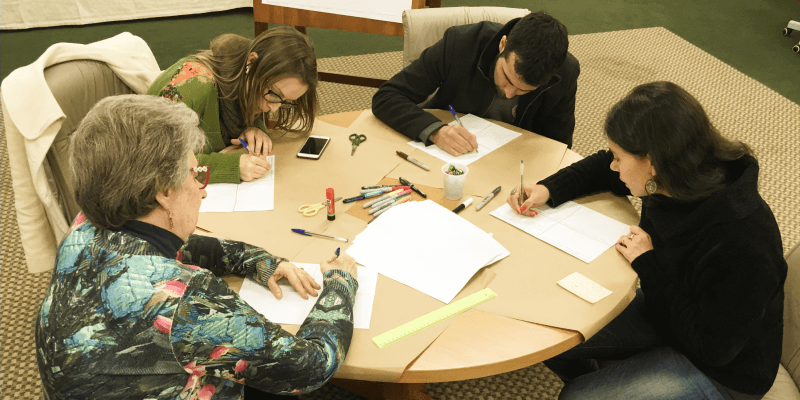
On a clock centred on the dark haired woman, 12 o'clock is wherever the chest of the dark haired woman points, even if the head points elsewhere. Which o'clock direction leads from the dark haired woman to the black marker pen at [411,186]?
The black marker pen is roughly at 12 o'clock from the dark haired woman.

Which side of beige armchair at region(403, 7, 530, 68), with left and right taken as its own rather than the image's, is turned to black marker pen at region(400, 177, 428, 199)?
front

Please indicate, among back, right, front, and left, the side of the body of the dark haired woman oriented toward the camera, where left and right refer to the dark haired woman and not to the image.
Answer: left

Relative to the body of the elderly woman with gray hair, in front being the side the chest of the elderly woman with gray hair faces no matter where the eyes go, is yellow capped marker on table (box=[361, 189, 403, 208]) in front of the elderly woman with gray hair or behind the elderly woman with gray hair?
in front

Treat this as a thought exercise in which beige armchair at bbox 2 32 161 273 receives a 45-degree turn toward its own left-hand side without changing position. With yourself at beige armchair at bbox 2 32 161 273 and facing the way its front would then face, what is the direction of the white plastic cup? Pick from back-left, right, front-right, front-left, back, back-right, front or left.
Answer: front-right

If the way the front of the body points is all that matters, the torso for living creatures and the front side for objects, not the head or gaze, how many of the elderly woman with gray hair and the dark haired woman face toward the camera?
0

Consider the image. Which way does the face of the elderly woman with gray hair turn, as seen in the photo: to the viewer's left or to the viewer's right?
to the viewer's right

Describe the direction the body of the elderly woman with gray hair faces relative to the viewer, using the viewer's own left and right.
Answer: facing away from the viewer and to the right of the viewer

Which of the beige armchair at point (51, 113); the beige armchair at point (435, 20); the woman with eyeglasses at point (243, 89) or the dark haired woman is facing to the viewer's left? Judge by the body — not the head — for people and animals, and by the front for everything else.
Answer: the dark haired woman

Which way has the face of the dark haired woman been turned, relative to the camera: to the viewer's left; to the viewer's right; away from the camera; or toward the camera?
to the viewer's left

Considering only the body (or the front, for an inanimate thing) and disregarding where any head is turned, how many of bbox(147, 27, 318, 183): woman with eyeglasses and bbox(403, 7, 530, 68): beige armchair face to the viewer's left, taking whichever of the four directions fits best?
0

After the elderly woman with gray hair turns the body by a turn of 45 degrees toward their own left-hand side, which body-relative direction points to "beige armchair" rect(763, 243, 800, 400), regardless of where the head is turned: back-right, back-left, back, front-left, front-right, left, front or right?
right

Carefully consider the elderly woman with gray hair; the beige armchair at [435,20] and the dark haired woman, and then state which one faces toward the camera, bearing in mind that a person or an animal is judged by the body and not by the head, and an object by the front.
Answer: the beige armchair

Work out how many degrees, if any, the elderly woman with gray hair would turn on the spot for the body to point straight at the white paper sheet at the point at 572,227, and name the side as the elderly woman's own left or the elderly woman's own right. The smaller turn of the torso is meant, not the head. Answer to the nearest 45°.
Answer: approximately 45° to the elderly woman's own right

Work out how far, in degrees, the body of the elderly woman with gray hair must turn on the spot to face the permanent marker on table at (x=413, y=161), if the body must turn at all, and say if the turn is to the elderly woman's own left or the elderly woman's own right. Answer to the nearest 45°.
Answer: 0° — they already face it

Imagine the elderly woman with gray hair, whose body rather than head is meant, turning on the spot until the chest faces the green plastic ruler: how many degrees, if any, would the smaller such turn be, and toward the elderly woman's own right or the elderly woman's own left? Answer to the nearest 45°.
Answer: approximately 45° to the elderly woman's own right

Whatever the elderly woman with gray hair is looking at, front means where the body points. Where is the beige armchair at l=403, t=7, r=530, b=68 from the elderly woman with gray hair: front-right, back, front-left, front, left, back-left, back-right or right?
front

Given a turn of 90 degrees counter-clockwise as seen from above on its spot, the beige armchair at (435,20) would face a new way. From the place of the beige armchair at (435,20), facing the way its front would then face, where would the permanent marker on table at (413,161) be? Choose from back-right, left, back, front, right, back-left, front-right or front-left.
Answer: right

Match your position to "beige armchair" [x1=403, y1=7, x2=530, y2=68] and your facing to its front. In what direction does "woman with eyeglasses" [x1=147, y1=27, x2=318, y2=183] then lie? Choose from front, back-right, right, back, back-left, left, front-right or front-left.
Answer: front-right

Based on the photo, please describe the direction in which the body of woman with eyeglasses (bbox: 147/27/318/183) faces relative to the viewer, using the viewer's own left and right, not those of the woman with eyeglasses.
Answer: facing the viewer and to the right of the viewer

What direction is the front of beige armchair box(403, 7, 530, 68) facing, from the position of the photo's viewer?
facing the viewer
